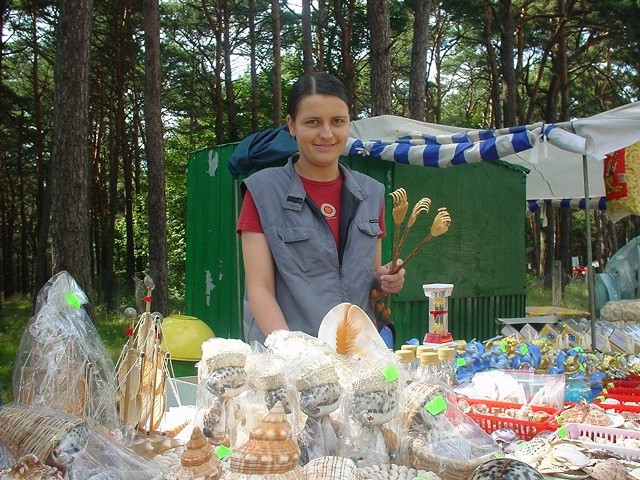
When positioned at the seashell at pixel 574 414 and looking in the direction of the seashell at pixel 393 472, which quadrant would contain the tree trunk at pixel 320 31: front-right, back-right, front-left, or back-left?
back-right

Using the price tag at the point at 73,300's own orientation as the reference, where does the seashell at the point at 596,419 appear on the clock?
The seashell is roughly at 9 o'clock from the price tag.

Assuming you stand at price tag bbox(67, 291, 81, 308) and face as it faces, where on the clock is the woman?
The woman is roughly at 8 o'clock from the price tag.

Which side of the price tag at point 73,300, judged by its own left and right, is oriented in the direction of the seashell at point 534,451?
left

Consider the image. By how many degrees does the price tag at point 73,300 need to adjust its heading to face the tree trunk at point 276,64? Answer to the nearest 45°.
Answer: approximately 180°

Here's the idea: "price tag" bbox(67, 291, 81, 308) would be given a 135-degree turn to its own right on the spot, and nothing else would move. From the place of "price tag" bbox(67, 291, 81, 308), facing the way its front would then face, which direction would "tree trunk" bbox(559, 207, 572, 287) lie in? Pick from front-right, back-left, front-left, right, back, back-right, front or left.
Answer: right

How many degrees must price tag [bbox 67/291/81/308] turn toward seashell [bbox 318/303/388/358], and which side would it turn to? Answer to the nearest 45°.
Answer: approximately 90° to its left

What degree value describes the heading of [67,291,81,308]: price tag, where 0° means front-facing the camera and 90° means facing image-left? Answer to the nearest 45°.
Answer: approximately 0°

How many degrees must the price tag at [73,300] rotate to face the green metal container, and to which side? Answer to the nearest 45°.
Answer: approximately 135° to its left

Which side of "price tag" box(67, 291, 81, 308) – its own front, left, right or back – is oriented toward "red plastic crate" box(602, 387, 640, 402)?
left
